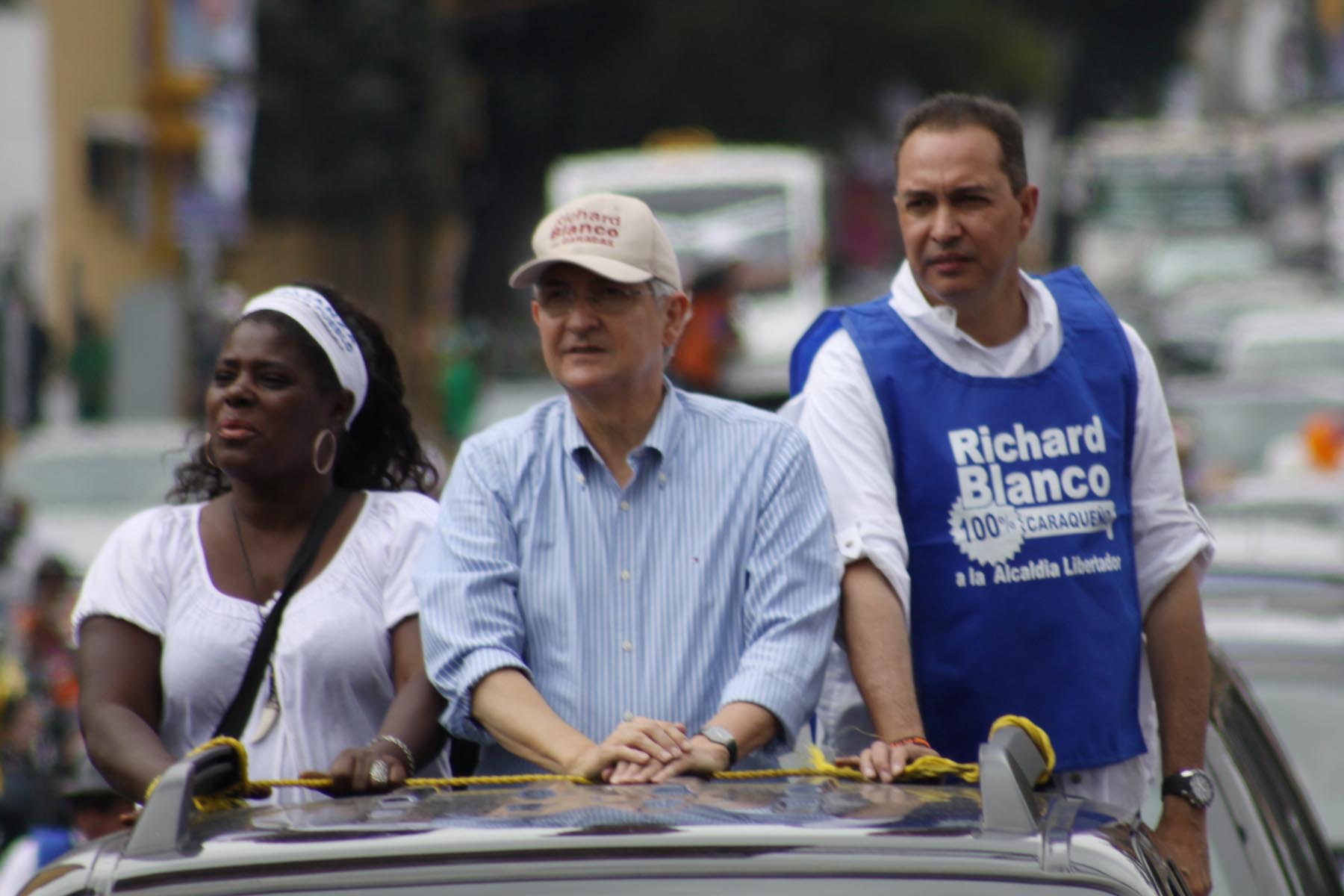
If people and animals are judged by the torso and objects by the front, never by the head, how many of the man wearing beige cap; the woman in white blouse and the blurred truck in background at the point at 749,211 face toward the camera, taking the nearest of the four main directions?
3

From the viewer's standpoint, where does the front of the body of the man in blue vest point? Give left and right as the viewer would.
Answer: facing the viewer

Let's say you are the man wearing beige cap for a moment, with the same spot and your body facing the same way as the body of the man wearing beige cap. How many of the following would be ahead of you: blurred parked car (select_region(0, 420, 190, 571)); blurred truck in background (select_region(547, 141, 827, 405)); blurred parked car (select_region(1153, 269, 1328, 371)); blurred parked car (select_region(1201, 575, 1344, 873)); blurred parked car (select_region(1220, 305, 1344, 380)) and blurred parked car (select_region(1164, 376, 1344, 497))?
0

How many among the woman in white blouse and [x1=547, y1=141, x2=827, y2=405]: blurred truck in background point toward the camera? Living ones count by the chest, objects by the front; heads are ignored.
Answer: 2

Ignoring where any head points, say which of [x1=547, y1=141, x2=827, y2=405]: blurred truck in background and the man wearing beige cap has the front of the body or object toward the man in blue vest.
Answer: the blurred truck in background

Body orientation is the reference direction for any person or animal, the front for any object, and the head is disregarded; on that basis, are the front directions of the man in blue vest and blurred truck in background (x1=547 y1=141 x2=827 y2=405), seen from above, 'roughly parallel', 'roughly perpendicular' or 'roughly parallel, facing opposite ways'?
roughly parallel

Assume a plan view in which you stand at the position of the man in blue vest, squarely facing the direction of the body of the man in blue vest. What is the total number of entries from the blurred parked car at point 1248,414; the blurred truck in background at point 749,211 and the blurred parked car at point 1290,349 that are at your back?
3

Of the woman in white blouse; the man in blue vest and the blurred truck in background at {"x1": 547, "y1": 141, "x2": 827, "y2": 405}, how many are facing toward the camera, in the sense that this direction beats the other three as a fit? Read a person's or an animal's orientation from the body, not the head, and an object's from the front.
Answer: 3

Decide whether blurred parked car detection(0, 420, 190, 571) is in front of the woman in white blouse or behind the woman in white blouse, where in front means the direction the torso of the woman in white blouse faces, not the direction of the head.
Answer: behind

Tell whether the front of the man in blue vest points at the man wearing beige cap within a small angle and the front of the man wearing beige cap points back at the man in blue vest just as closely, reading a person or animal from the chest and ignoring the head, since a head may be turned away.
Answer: no

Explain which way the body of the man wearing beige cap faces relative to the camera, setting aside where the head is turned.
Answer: toward the camera

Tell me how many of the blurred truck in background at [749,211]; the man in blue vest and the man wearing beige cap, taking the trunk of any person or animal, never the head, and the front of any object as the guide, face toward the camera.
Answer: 3

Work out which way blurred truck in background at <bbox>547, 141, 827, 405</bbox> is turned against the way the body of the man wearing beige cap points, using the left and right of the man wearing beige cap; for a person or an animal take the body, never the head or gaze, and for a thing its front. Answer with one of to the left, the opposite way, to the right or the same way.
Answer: the same way

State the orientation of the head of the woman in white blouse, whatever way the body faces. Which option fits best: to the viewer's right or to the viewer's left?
to the viewer's left

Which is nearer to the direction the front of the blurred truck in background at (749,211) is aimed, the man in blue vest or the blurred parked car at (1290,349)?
the man in blue vest

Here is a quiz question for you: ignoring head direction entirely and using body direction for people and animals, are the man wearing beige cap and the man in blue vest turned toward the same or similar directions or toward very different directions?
same or similar directions

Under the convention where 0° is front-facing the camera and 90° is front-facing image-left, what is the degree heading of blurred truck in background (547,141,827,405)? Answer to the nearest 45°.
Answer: approximately 0°

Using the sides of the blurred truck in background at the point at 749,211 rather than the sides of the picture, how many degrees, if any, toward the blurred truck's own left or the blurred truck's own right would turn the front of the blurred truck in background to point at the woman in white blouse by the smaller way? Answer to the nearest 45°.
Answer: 0° — it already faces them

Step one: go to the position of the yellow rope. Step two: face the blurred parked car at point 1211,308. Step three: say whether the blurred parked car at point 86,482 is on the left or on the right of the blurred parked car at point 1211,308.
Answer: left
